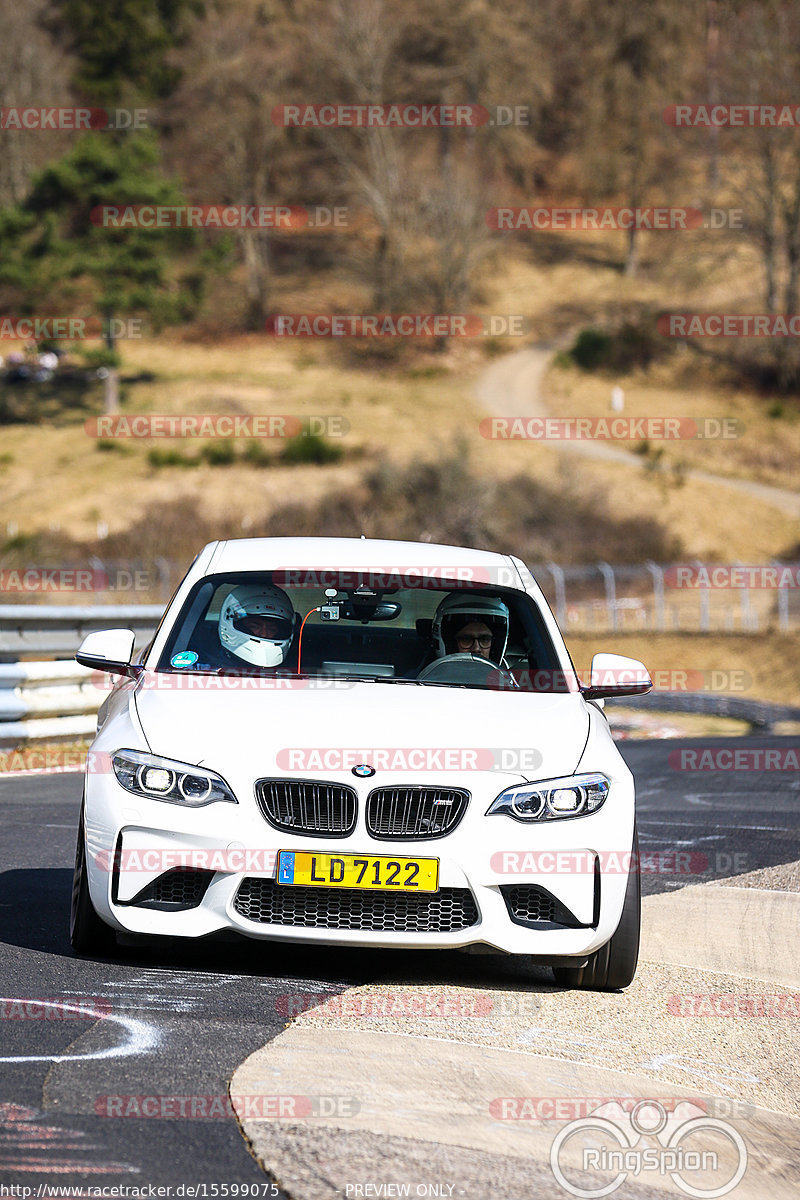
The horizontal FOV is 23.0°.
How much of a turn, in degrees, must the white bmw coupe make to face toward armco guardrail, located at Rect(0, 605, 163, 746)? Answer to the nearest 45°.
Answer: approximately 180°

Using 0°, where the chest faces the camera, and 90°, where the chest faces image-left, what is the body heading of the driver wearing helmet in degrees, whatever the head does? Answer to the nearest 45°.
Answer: approximately 0°

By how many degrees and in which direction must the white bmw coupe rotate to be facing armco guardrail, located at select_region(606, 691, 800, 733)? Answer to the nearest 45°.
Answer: approximately 180°

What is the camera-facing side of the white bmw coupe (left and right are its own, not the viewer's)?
front

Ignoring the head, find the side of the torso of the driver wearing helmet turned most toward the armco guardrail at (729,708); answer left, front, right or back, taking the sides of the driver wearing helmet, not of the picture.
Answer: back

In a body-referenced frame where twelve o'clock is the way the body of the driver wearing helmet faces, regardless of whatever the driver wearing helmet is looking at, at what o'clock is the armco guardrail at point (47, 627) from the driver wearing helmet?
The armco guardrail is roughly at 5 o'clock from the driver wearing helmet.
